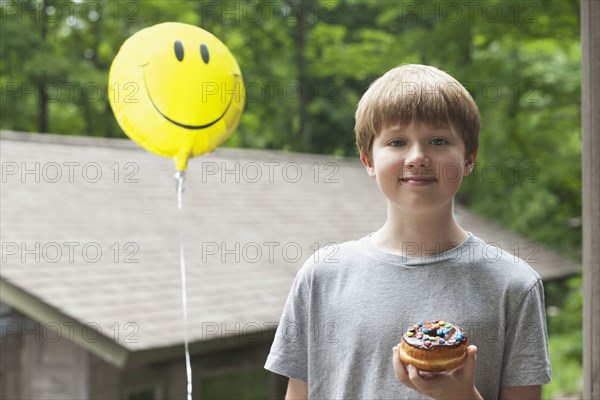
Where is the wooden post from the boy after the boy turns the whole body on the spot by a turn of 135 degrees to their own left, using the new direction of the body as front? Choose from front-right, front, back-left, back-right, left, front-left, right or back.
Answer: front

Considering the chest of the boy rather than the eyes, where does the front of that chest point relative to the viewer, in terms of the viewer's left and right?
facing the viewer

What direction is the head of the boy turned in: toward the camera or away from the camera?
toward the camera

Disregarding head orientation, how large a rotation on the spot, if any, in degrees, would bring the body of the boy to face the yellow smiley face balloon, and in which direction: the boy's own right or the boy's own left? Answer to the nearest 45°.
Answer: approximately 135° to the boy's own right
